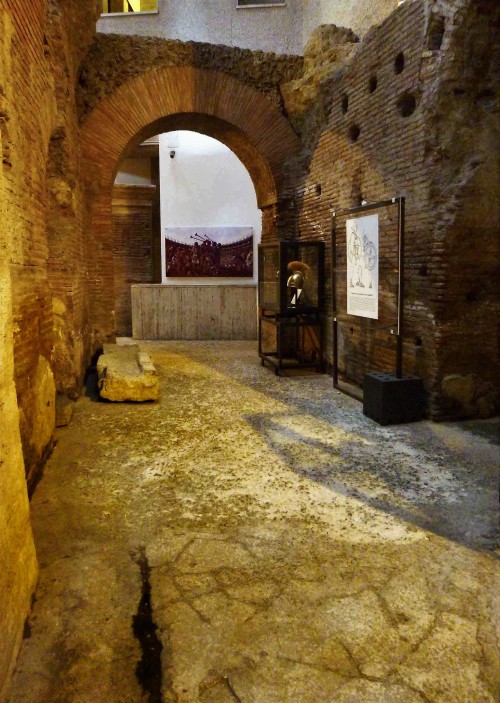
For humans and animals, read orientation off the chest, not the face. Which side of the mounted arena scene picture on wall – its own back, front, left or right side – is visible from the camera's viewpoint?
front

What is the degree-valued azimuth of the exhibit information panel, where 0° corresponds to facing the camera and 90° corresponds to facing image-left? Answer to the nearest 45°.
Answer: approximately 45°

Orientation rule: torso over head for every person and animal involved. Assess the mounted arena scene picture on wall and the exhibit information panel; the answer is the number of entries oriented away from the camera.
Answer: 0

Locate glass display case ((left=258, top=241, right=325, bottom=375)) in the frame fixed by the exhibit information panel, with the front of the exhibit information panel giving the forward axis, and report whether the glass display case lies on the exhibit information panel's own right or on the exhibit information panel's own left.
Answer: on the exhibit information panel's own right

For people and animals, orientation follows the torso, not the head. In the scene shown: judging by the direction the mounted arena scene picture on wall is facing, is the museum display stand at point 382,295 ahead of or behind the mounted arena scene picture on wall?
ahead

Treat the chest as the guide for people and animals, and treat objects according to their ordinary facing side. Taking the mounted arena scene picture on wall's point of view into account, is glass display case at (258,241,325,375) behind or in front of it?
in front

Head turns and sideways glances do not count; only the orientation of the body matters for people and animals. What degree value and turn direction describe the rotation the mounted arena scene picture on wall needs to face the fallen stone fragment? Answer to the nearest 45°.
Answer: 0° — it already faces it

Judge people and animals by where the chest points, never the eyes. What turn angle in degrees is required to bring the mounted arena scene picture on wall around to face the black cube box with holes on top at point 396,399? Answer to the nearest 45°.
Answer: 0° — it already faces it

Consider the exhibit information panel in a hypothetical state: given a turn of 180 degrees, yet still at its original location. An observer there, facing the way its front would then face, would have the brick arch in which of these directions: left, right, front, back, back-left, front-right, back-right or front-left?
left

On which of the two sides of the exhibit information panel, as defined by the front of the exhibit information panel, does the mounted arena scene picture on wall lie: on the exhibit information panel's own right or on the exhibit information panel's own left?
on the exhibit information panel's own right

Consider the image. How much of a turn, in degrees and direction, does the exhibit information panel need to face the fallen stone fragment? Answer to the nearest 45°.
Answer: approximately 45° to its right
